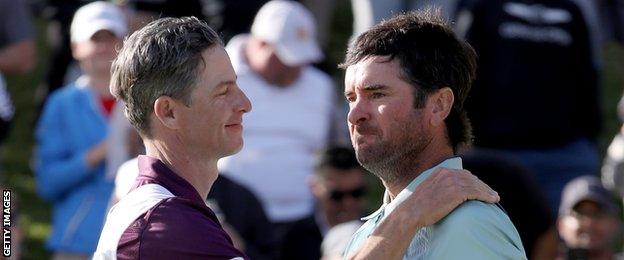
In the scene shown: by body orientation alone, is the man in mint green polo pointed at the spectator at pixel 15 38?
no

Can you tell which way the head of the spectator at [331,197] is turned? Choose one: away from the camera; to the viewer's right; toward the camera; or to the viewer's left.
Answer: toward the camera

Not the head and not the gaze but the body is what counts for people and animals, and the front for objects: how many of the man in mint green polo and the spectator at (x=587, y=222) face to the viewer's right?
0

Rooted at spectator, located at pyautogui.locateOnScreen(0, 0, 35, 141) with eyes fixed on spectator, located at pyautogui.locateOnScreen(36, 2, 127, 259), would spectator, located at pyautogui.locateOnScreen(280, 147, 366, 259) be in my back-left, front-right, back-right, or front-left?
front-left

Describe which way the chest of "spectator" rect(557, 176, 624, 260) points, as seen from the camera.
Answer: toward the camera

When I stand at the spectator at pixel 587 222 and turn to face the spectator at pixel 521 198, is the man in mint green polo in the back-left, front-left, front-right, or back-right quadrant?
front-left

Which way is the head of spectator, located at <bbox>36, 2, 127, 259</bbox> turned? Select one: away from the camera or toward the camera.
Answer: toward the camera

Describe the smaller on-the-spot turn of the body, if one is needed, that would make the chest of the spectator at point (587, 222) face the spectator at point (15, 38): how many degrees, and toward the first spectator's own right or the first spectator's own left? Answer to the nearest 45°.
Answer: approximately 90° to the first spectator's own right

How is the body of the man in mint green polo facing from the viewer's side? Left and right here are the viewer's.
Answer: facing the viewer and to the left of the viewer

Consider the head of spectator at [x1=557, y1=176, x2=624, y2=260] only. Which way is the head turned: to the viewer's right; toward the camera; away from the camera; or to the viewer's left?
toward the camera

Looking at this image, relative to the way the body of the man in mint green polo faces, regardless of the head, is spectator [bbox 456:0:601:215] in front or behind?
behind

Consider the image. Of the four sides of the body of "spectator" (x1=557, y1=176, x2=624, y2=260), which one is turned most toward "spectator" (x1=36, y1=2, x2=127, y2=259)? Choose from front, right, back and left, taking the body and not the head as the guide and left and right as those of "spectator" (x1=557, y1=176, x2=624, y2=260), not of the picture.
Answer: right

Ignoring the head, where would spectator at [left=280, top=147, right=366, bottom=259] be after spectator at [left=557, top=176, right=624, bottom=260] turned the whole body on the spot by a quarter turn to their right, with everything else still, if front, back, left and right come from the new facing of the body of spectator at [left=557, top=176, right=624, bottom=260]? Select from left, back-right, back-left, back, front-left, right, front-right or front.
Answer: front

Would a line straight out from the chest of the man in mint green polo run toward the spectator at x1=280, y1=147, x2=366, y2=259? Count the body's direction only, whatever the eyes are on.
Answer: no

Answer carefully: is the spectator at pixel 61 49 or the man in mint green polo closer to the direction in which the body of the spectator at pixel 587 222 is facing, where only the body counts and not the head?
the man in mint green polo
